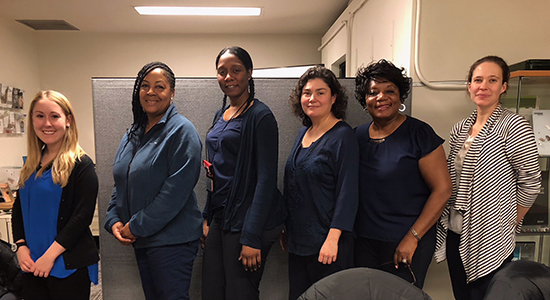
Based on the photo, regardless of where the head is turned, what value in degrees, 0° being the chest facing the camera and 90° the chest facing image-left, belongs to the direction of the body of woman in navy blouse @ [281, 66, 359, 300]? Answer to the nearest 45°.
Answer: approximately 45°

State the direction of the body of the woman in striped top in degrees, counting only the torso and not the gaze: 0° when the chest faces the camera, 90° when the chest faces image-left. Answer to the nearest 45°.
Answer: approximately 45°

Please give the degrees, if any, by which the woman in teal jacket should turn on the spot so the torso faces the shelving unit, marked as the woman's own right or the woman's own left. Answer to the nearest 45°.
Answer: approximately 135° to the woman's own left

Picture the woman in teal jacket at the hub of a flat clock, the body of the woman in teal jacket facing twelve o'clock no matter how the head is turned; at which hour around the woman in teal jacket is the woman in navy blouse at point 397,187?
The woman in navy blouse is roughly at 8 o'clock from the woman in teal jacket.

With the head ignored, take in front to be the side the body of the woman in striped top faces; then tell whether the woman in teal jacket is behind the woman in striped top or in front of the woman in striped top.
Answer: in front
